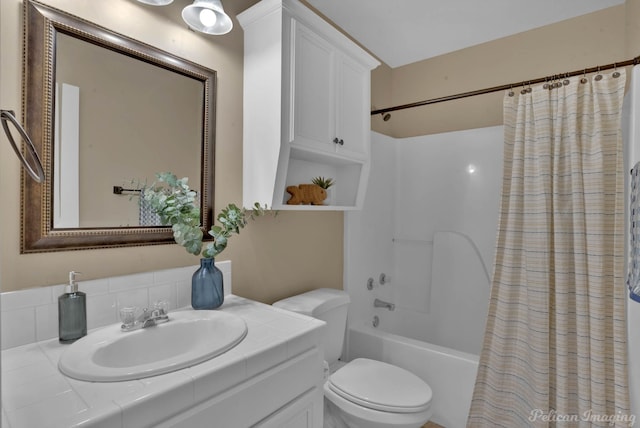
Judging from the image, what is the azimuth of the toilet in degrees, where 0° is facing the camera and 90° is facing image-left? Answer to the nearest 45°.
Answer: approximately 315°
